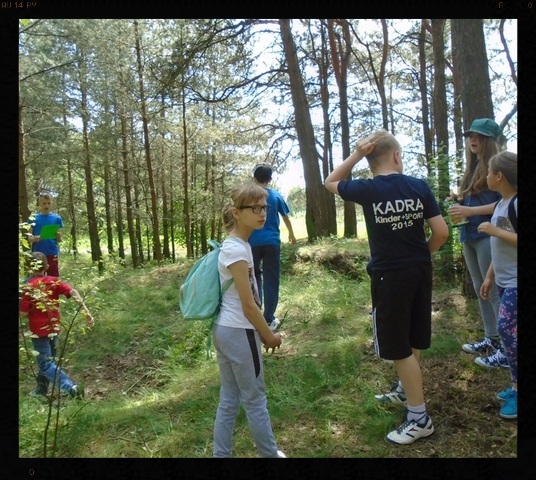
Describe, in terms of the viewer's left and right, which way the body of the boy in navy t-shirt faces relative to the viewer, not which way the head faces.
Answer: facing away from the viewer and to the left of the viewer

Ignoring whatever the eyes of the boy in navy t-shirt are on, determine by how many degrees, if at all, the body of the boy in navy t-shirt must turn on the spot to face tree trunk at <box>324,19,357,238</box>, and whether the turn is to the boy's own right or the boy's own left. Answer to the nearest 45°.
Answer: approximately 45° to the boy's own right
